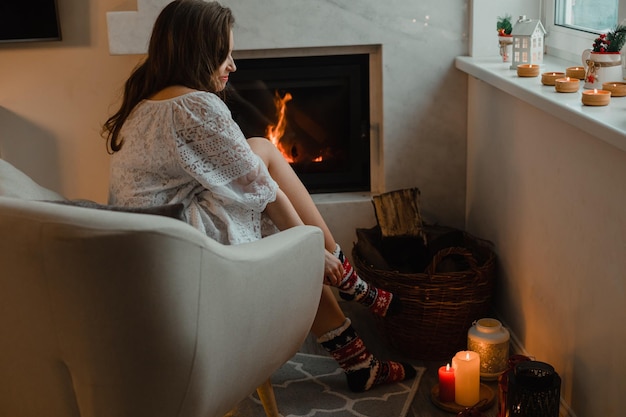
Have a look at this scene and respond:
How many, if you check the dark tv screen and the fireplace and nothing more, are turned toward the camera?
2

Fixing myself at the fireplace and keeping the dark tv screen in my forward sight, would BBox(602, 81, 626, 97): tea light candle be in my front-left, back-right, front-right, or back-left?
back-left

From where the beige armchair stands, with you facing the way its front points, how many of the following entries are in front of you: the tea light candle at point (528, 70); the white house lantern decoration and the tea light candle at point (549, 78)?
3

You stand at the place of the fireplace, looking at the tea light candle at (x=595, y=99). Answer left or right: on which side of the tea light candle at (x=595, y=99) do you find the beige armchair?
right

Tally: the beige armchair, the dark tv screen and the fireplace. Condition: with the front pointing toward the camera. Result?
2
